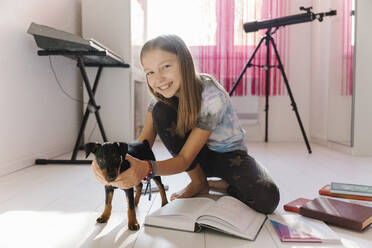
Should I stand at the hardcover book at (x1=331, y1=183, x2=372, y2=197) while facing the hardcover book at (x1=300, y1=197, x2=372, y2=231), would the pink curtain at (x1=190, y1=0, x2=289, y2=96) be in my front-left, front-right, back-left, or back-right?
back-right

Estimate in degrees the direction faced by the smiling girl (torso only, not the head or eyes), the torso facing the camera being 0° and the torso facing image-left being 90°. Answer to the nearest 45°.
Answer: approximately 45°
